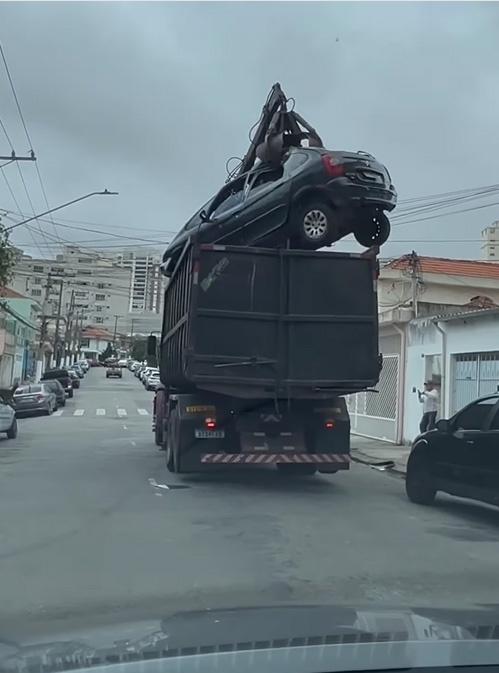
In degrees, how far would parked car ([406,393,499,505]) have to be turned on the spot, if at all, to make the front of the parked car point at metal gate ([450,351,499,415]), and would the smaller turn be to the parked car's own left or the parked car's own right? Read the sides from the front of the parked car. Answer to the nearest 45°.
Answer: approximately 45° to the parked car's own right

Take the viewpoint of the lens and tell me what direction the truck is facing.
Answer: facing away from the viewer

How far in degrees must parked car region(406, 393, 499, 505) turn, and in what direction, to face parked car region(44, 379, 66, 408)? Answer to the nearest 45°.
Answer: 0° — it already faces it

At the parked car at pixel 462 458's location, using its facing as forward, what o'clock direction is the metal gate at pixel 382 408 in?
The metal gate is roughly at 1 o'clock from the parked car.

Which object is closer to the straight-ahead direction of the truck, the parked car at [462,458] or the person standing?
the person standing

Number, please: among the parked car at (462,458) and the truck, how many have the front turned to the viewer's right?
0

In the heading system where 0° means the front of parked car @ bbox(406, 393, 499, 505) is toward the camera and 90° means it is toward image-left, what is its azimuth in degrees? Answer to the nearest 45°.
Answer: approximately 135°

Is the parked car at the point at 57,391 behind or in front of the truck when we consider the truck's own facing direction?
in front

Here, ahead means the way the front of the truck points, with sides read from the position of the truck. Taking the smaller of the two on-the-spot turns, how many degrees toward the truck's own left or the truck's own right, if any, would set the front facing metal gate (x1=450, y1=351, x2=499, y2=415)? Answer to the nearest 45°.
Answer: approximately 45° to the truck's own right

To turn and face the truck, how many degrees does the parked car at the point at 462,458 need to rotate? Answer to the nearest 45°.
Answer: approximately 45° to its left
